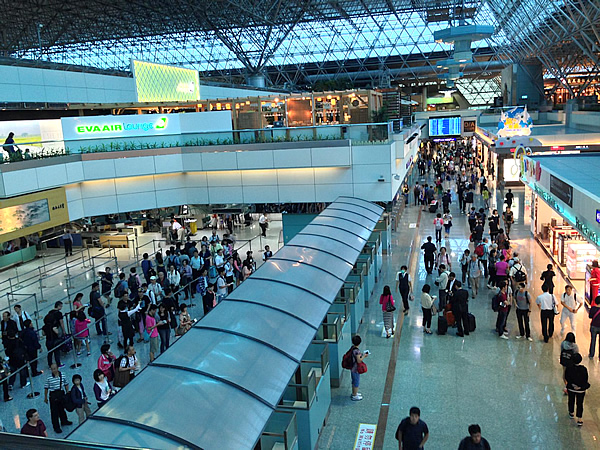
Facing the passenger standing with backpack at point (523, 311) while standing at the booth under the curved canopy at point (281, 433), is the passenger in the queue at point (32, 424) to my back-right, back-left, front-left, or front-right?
back-left

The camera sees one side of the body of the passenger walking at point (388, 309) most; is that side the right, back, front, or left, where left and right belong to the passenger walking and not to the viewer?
back

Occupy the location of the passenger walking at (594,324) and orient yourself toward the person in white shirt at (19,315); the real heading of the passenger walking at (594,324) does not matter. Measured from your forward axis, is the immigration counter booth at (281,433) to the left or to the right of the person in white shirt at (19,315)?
left
